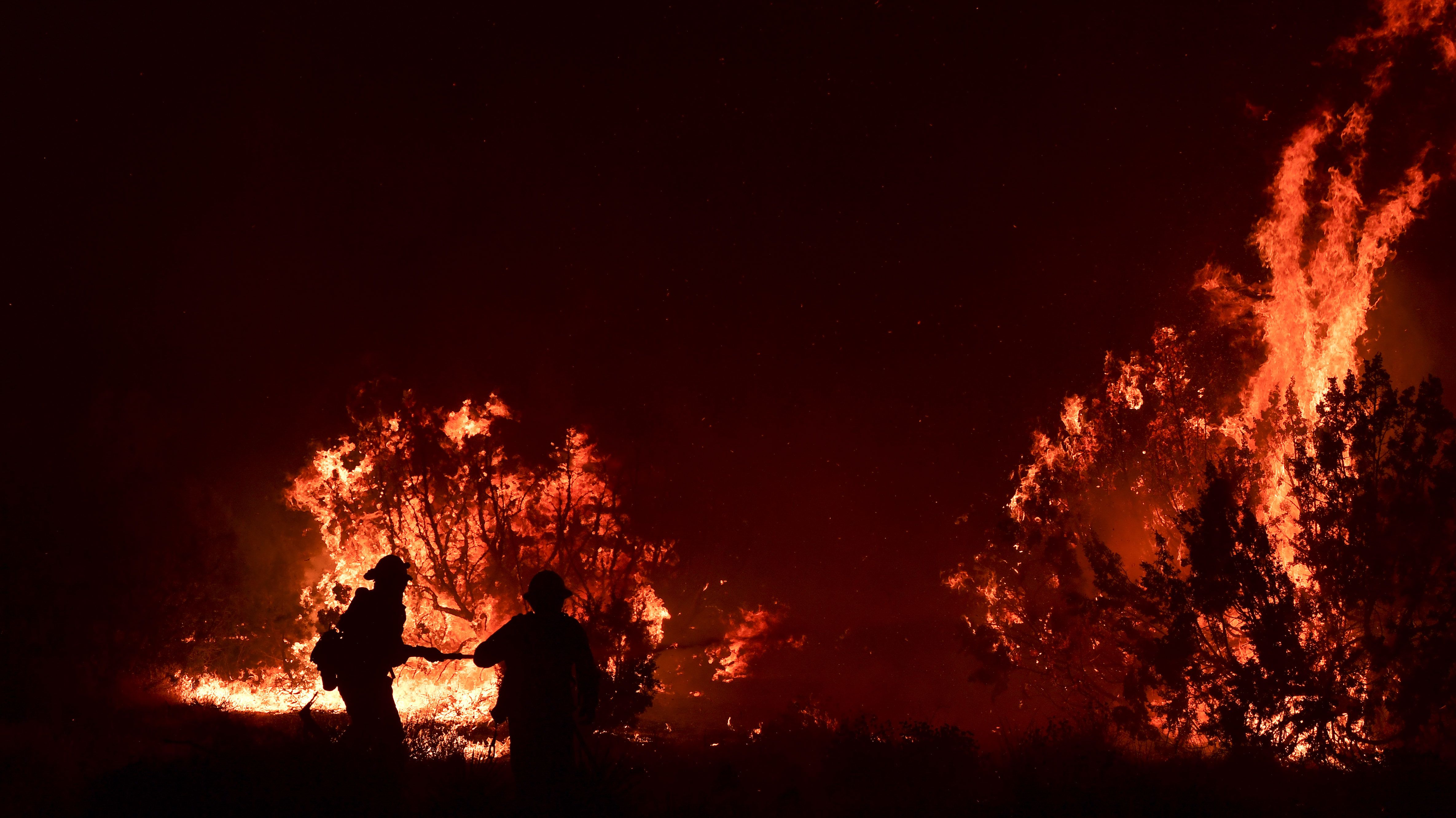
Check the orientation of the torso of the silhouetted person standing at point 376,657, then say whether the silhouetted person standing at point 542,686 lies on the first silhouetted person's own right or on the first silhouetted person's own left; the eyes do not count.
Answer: on the first silhouetted person's own right

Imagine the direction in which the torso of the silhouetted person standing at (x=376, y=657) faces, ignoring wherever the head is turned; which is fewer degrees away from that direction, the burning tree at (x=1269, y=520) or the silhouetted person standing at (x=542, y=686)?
the burning tree

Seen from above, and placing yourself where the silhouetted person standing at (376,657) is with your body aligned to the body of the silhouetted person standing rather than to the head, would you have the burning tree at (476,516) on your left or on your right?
on your left

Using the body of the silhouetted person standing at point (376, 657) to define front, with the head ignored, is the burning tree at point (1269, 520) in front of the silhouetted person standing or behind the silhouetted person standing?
in front

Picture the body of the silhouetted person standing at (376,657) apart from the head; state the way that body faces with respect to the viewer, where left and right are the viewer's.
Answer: facing to the right of the viewer

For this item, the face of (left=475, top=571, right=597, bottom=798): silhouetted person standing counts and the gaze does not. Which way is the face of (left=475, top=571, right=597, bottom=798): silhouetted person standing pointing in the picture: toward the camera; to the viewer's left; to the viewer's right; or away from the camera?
away from the camera
